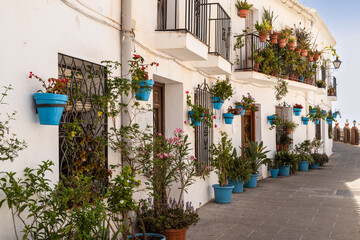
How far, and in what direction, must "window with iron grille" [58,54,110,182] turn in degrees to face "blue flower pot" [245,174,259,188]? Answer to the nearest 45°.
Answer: approximately 90° to its left

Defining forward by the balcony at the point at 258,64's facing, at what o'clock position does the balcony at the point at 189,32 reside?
the balcony at the point at 189,32 is roughly at 2 o'clock from the balcony at the point at 258,64.

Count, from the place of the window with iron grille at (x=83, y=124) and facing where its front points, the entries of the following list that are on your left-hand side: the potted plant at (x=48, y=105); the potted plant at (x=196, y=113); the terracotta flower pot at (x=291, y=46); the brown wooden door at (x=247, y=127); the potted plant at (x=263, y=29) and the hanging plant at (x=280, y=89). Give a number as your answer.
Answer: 5

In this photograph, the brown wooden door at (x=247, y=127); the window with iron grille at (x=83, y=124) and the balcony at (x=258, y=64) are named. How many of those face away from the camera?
0

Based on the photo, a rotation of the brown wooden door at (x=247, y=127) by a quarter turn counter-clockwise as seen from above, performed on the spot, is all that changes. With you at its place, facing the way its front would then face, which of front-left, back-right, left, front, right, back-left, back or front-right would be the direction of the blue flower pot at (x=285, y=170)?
front

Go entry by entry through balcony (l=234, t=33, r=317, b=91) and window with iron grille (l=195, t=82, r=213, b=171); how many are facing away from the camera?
0

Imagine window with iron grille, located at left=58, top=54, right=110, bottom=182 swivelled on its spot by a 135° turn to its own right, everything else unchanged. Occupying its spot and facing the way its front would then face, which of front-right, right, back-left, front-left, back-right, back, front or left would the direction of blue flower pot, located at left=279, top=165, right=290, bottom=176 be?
back-right

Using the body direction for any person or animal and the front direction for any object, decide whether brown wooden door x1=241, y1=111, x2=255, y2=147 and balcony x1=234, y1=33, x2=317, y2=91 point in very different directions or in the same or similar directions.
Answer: same or similar directions

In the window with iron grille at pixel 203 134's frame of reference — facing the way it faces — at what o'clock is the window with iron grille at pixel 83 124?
the window with iron grille at pixel 83 124 is roughly at 2 o'clock from the window with iron grille at pixel 203 134.

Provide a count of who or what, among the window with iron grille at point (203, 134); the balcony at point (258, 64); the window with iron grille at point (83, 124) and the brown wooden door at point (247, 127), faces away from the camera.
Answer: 0

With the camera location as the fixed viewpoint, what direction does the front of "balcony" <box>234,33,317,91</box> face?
facing the viewer and to the right of the viewer

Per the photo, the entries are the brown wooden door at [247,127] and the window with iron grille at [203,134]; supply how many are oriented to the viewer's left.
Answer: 0

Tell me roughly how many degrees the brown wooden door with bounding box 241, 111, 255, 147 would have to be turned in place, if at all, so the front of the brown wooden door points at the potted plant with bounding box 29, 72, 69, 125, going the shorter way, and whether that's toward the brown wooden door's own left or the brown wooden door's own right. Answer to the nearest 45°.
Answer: approximately 45° to the brown wooden door's own right
